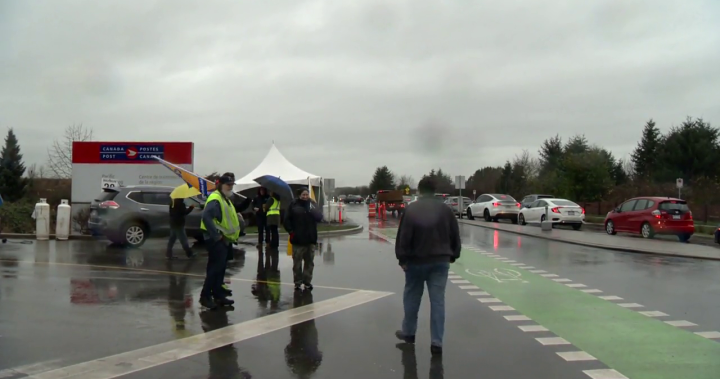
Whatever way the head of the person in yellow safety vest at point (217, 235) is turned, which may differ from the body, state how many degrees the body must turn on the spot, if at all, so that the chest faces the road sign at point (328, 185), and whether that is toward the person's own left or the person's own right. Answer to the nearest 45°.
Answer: approximately 135° to the person's own left

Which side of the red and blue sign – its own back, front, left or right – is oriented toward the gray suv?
front

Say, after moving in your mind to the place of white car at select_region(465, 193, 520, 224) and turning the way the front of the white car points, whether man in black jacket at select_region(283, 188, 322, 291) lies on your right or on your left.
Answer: on your left

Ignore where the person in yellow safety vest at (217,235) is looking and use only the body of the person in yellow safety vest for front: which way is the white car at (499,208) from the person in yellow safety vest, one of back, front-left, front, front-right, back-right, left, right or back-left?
left

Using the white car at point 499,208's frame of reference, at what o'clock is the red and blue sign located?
The red and blue sign is roughly at 9 o'clock from the white car.

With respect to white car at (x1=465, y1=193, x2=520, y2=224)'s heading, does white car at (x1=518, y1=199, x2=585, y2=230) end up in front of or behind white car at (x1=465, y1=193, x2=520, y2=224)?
behind

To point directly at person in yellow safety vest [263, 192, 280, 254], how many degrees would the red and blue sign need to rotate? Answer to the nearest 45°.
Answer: approximately 45° to its left

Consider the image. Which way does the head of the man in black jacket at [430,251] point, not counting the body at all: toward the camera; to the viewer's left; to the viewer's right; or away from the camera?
away from the camera

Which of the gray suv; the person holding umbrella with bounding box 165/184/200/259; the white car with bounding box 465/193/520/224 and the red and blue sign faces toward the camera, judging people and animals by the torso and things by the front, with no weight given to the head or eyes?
the red and blue sign

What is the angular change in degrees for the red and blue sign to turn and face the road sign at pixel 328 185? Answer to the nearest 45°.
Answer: approximately 135° to its left

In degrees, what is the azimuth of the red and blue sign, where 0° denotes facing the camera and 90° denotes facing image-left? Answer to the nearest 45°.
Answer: approximately 0°

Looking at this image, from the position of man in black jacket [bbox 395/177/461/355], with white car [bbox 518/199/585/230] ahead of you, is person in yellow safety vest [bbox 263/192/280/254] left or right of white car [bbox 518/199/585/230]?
left

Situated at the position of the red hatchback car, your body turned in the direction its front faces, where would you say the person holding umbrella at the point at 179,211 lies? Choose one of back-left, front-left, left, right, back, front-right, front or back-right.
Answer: left

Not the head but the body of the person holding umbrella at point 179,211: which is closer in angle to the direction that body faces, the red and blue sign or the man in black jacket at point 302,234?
the man in black jacket

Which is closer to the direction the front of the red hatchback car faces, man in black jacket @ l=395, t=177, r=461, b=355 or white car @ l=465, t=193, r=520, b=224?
the white car
